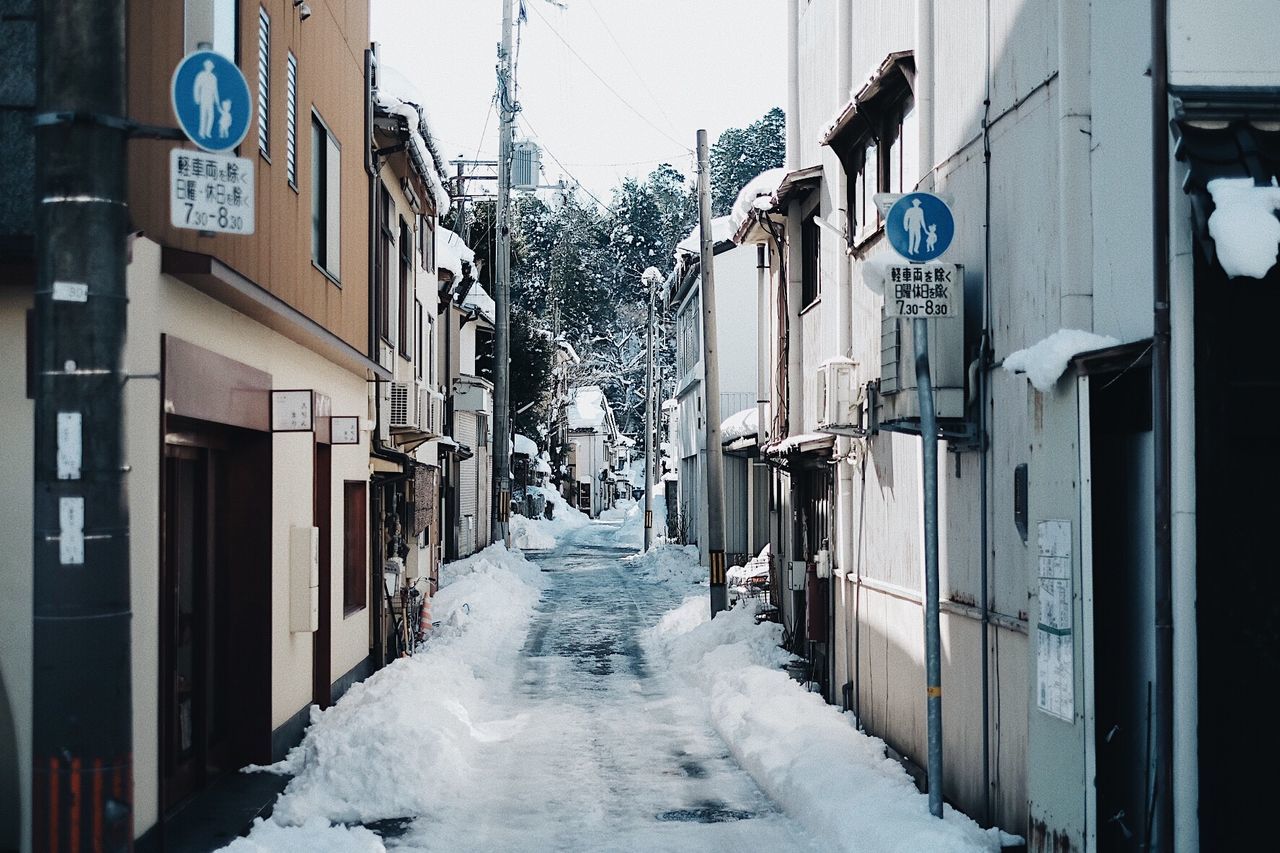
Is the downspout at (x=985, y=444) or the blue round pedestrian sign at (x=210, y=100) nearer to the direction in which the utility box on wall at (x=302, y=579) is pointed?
the downspout

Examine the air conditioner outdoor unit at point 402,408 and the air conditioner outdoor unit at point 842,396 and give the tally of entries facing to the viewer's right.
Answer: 1

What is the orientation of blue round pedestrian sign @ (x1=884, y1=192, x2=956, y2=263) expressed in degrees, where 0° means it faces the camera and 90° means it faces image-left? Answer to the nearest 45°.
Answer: approximately 0°

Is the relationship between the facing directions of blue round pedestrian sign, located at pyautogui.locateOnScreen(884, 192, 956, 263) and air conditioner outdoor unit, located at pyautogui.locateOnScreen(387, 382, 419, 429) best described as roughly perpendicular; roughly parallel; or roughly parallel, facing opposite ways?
roughly perpendicular

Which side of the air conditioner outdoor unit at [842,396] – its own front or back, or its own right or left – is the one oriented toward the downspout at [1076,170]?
left

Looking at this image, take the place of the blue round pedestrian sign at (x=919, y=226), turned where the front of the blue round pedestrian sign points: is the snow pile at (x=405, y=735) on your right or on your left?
on your right

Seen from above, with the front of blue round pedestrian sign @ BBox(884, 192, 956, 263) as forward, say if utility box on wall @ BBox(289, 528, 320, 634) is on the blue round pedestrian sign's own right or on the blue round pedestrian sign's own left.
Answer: on the blue round pedestrian sign's own right

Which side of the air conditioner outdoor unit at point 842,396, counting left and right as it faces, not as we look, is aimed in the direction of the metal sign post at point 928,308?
left

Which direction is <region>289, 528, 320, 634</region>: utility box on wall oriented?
to the viewer's right

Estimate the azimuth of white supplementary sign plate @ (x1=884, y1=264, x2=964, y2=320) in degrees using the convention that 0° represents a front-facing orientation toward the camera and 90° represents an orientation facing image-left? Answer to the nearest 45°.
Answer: approximately 0°

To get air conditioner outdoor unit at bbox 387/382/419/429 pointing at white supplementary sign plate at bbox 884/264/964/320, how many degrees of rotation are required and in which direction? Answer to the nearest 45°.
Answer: approximately 90° to its right

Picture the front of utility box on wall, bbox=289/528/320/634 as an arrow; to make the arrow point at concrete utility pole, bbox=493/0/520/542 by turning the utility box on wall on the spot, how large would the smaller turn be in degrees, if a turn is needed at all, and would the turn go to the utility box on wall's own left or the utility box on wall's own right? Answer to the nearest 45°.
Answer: approximately 90° to the utility box on wall's own left

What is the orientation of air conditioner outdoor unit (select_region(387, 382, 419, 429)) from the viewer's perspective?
to the viewer's right

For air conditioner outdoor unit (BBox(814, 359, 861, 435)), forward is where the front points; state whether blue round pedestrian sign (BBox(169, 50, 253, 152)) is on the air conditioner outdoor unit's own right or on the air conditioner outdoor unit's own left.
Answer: on the air conditioner outdoor unit's own left
